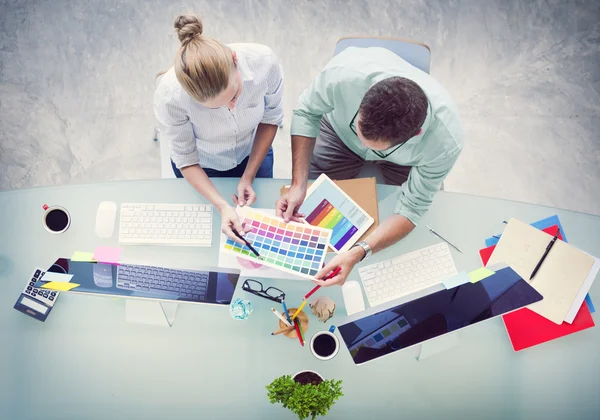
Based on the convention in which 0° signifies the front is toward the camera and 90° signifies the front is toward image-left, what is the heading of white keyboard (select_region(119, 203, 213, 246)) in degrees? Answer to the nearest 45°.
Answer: approximately 180°

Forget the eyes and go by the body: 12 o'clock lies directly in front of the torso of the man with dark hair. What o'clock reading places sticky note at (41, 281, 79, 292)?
The sticky note is roughly at 1 o'clock from the man with dark hair.

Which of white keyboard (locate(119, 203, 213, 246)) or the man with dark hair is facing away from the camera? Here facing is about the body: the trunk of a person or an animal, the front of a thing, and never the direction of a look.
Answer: the white keyboard

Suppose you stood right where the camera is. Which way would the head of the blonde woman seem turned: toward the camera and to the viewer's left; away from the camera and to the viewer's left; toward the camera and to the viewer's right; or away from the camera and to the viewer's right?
toward the camera and to the viewer's right

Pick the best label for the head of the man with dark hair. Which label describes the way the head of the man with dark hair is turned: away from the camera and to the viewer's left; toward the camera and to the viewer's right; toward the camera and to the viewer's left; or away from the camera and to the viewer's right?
toward the camera and to the viewer's left

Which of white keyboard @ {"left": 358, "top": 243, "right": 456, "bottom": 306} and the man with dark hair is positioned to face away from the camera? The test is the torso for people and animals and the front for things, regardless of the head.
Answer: the white keyboard

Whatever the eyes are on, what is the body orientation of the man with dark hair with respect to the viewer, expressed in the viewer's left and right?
facing the viewer and to the left of the viewer

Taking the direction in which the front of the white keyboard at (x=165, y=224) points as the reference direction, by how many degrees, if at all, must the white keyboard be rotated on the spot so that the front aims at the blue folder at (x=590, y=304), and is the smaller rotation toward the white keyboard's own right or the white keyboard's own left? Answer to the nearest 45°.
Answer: approximately 90° to the white keyboard's own right

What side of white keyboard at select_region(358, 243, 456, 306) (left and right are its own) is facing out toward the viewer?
back

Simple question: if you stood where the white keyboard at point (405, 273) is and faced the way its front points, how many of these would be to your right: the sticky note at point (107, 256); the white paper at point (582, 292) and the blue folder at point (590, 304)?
2
